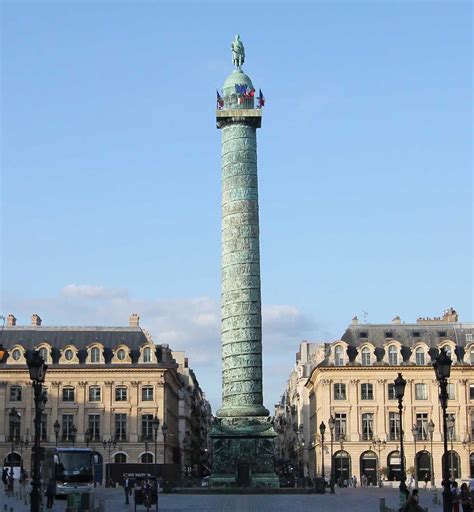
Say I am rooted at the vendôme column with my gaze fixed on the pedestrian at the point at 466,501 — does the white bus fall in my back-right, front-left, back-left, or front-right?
front-right

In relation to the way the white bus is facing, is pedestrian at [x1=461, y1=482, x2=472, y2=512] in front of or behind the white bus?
in front

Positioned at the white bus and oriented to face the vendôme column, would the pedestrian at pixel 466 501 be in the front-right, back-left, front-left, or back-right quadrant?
back-right

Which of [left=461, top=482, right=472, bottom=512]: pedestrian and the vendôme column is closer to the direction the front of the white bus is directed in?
the pedestrian

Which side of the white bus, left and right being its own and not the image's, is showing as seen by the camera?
front
